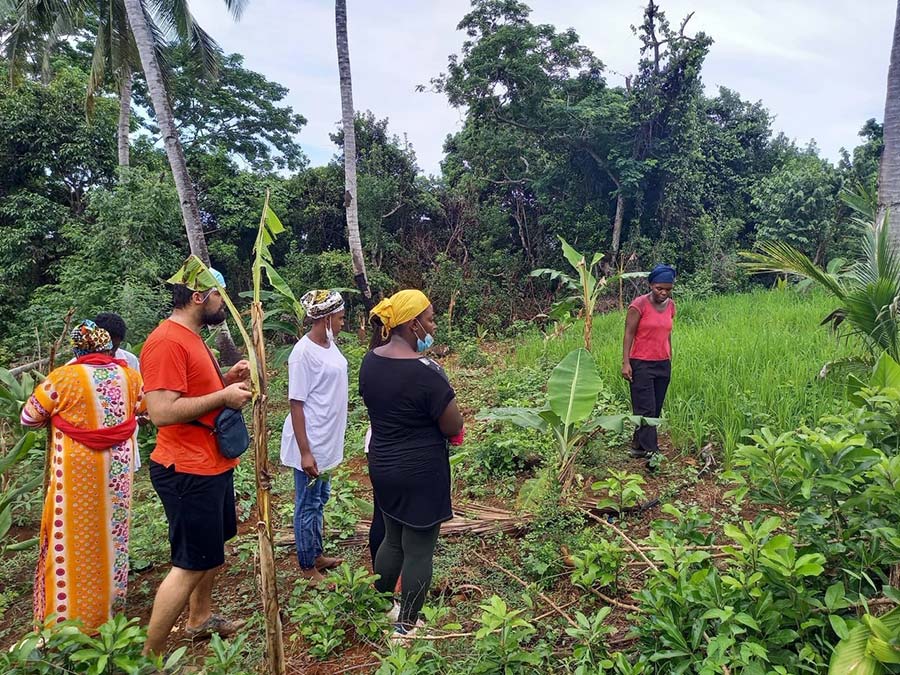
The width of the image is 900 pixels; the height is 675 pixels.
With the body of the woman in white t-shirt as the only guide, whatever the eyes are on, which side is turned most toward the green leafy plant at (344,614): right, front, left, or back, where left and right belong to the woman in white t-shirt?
right

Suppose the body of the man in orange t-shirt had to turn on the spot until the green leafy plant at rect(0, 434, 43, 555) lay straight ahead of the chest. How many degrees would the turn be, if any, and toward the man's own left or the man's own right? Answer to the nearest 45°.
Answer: approximately 135° to the man's own left

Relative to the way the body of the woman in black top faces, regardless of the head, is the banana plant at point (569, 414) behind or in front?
in front

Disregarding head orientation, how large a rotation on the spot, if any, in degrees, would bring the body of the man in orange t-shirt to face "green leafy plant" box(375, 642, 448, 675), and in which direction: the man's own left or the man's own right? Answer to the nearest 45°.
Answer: approximately 45° to the man's own right

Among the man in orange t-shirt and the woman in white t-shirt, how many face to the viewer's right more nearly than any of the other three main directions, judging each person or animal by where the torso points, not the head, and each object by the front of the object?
2

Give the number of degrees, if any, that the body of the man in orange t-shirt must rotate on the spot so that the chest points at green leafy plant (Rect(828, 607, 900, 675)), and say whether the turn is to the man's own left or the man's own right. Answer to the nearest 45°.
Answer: approximately 45° to the man's own right

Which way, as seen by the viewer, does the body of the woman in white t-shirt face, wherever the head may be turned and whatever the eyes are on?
to the viewer's right

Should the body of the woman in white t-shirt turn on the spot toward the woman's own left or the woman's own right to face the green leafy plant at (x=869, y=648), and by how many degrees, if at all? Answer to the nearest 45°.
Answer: approximately 45° to the woman's own right

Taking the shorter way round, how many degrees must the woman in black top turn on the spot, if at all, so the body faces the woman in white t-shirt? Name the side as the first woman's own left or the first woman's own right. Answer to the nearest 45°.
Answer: approximately 90° to the first woman's own left

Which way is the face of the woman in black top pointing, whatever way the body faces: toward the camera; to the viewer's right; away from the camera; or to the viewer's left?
to the viewer's right

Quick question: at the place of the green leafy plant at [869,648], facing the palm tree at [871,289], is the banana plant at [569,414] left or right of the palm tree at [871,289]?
left

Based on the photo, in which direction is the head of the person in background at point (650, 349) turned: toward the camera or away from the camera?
toward the camera

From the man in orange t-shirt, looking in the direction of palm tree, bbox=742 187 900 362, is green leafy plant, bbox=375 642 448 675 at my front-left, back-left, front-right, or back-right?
front-right

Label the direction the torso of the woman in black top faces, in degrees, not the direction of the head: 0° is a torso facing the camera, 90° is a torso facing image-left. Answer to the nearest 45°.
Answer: approximately 225°

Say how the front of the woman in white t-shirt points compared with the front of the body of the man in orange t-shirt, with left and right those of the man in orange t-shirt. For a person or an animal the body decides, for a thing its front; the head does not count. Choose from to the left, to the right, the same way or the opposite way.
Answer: the same way

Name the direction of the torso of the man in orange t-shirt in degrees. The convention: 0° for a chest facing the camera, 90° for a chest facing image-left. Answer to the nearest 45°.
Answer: approximately 270°
